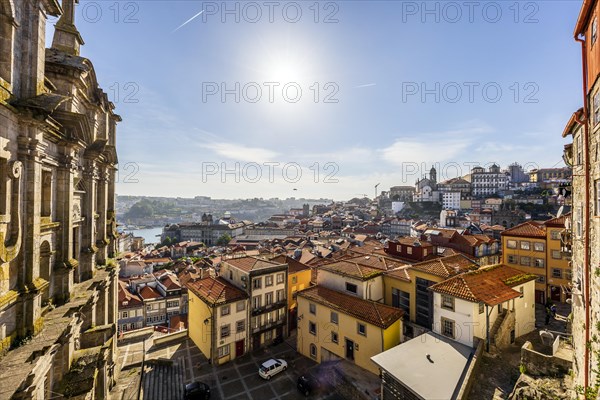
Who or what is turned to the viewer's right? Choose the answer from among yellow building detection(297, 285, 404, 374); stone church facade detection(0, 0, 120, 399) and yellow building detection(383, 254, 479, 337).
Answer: the stone church facade

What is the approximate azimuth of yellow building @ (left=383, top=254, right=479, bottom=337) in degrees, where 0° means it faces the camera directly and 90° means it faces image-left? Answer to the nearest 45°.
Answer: approximately 45°

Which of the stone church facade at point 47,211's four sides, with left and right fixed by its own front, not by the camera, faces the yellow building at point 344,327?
front

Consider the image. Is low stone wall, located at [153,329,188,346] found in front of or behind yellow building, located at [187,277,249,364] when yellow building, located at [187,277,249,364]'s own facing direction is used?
behind

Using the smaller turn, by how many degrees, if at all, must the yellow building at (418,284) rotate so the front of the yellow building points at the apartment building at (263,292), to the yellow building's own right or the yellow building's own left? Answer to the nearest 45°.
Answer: approximately 45° to the yellow building's own right

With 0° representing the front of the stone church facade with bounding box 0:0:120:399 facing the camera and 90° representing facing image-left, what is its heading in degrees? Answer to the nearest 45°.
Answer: approximately 270°

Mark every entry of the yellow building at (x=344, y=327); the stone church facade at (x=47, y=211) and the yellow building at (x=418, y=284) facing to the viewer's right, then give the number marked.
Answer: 1

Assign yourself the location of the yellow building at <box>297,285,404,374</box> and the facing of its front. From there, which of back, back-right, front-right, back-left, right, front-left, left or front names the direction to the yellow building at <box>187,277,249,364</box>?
front-right

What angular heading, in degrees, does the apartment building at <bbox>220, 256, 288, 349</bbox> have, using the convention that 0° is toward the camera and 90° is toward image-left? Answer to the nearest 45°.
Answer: approximately 315°

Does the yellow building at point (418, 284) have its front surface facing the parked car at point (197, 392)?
yes

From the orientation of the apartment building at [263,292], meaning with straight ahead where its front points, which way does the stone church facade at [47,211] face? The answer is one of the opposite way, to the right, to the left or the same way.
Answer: to the left

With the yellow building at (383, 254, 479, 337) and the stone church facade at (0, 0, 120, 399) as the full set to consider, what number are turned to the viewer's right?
1

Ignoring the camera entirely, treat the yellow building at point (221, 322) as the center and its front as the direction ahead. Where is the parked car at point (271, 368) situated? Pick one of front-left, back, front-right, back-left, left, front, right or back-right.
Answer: front

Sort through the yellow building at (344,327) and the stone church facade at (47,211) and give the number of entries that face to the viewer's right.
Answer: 1

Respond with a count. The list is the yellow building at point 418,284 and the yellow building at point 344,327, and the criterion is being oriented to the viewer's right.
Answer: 0
